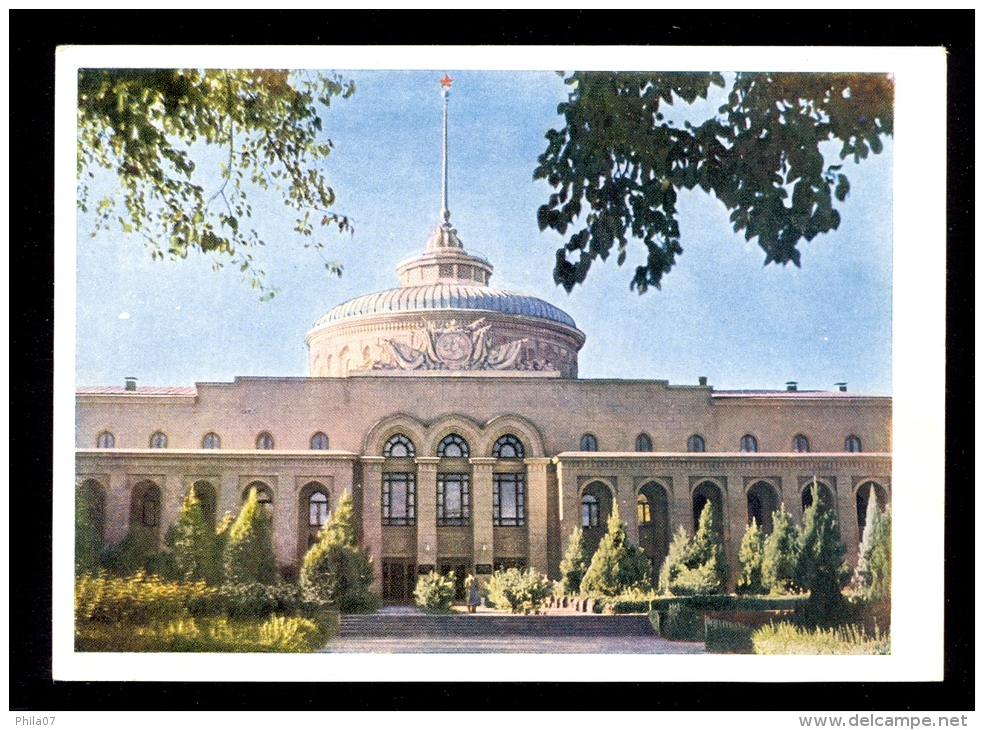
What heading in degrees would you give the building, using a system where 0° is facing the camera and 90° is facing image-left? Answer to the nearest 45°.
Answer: approximately 0°

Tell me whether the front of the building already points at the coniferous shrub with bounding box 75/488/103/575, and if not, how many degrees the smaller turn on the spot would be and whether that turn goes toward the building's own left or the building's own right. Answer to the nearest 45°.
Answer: approximately 45° to the building's own right
